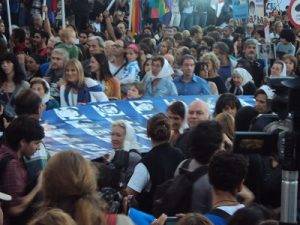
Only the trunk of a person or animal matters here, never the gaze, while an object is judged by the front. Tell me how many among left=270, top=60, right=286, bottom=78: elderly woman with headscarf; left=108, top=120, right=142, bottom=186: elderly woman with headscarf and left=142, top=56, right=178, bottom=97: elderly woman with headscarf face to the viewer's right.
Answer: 0

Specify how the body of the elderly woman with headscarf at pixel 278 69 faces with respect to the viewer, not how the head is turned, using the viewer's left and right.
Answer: facing the viewer and to the left of the viewer

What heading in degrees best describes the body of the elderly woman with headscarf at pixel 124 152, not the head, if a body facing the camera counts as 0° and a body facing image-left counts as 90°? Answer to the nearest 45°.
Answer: approximately 45°

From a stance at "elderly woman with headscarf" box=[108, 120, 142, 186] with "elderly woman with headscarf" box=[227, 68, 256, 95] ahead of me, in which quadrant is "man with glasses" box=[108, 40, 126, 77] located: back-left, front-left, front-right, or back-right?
front-left

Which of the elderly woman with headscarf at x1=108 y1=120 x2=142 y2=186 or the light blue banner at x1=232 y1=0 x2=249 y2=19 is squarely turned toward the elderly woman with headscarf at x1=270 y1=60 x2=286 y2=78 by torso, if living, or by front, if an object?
the light blue banner

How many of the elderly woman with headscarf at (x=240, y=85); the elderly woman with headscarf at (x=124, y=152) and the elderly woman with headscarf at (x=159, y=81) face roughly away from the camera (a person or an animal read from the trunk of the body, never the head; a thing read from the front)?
0

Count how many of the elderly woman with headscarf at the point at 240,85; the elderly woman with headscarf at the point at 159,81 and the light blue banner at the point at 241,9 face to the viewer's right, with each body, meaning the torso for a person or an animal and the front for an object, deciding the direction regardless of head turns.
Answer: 0

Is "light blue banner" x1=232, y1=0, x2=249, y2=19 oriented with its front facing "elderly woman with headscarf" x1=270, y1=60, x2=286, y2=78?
yes

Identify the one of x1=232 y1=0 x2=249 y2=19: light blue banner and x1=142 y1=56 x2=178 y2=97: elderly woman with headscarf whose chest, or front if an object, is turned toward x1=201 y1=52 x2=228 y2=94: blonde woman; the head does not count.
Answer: the light blue banner

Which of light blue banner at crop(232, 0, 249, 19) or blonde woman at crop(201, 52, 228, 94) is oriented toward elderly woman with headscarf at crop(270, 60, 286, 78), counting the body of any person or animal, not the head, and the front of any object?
the light blue banner

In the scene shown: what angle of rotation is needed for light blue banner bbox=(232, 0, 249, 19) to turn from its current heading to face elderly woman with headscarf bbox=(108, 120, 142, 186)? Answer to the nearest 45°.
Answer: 0° — it already faces them

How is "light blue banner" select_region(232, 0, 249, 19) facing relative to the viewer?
toward the camera

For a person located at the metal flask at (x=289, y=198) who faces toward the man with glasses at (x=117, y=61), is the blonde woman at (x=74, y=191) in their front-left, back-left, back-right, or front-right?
front-left

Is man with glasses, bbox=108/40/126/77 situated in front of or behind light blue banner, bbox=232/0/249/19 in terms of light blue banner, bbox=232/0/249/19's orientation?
in front
